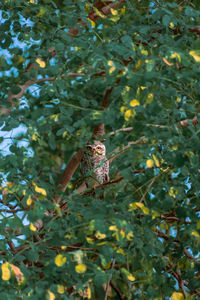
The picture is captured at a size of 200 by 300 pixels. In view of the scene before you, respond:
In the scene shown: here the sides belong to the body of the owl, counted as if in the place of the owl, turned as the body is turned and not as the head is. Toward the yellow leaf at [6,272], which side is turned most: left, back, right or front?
front

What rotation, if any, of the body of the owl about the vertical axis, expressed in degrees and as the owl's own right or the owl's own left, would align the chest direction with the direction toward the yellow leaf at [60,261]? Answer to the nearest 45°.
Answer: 0° — it already faces it

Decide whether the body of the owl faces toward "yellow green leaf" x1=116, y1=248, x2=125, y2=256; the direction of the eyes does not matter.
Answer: yes

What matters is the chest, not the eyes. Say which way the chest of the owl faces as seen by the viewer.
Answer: toward the camera
